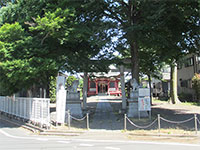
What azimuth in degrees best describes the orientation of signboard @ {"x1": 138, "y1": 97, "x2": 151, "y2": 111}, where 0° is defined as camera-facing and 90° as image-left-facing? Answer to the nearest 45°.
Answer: approximately 0°

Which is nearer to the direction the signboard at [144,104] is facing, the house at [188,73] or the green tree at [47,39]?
the green tree

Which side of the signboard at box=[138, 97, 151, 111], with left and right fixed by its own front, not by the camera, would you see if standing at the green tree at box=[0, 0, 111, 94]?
right

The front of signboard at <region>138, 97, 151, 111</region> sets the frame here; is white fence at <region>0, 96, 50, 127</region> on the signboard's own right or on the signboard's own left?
on the signboard's own right

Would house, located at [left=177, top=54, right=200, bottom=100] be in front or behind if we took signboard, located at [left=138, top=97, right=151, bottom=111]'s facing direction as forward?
behind

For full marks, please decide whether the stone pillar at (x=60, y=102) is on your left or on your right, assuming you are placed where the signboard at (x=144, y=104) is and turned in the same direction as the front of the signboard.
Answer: on your right
